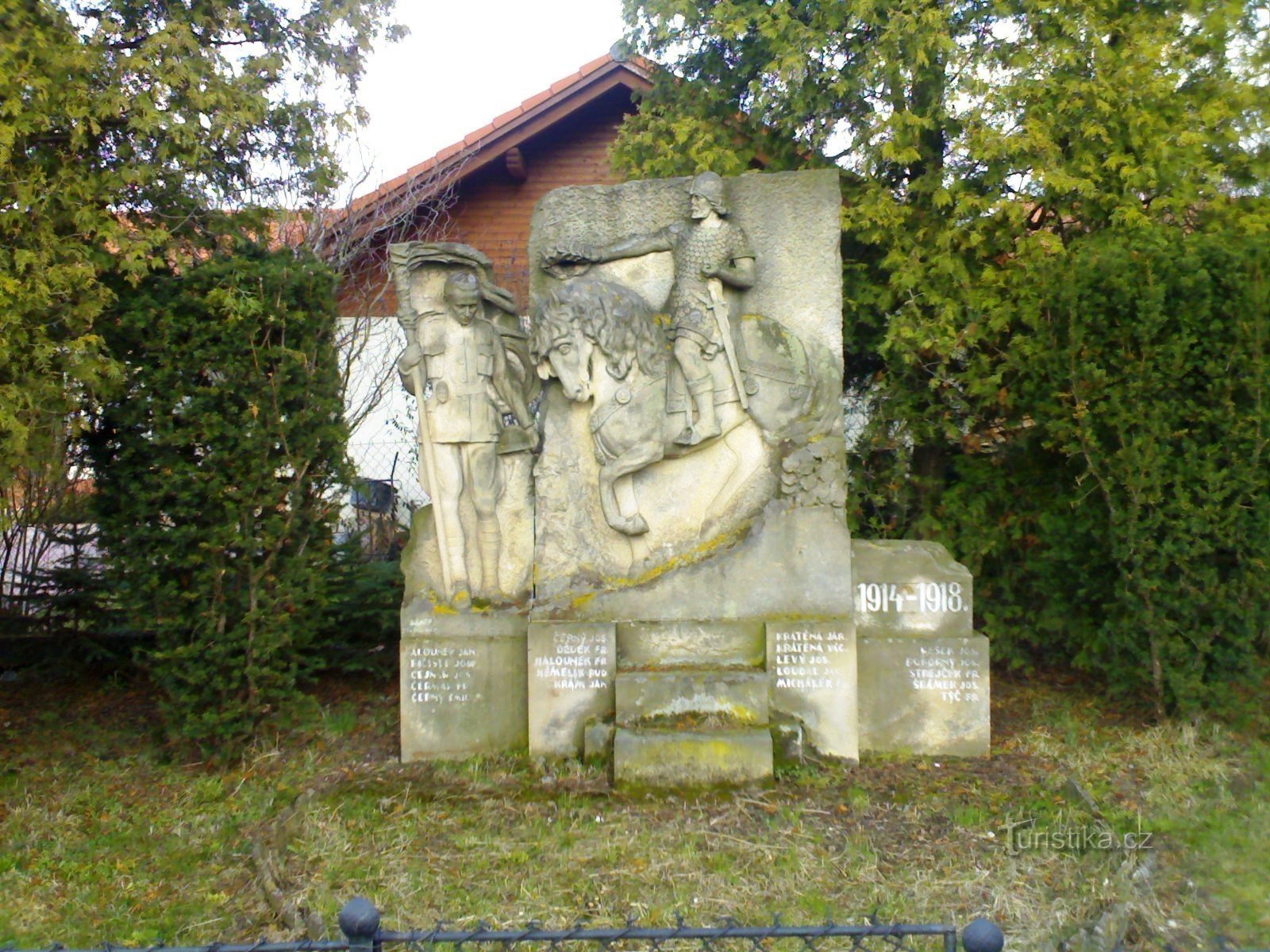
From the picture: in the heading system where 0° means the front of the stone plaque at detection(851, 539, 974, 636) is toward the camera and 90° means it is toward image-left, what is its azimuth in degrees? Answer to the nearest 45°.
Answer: approximately 0°

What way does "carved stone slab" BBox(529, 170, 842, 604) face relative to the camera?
toward the camera

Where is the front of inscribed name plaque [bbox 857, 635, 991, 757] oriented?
toward the camera

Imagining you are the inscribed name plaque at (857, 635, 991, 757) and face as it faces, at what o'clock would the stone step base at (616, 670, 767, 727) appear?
The stone step base is roughly at 2 o'clock from the inscribed name plaque.

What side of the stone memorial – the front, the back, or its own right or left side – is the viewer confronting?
front

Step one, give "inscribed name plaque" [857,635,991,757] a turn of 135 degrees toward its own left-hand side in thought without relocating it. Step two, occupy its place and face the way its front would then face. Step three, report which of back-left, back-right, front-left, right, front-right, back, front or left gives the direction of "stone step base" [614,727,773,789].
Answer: back

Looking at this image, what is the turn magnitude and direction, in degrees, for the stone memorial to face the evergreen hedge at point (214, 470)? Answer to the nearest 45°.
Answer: approximately 90° to its right

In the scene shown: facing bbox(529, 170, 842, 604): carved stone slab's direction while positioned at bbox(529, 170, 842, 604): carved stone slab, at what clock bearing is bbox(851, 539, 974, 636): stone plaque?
The stone plaque is roughly at 9 o'clock from the carved stone slab.

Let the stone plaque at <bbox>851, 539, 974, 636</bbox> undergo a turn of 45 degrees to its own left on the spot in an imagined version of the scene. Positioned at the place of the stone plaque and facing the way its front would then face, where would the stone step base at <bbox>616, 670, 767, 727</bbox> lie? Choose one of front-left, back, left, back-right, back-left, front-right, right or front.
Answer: right

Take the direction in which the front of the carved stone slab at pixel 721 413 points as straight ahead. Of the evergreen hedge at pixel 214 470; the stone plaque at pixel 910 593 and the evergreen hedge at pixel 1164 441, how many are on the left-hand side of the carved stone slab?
2

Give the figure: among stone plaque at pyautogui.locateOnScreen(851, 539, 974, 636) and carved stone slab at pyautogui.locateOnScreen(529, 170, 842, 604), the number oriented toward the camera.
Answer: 2
